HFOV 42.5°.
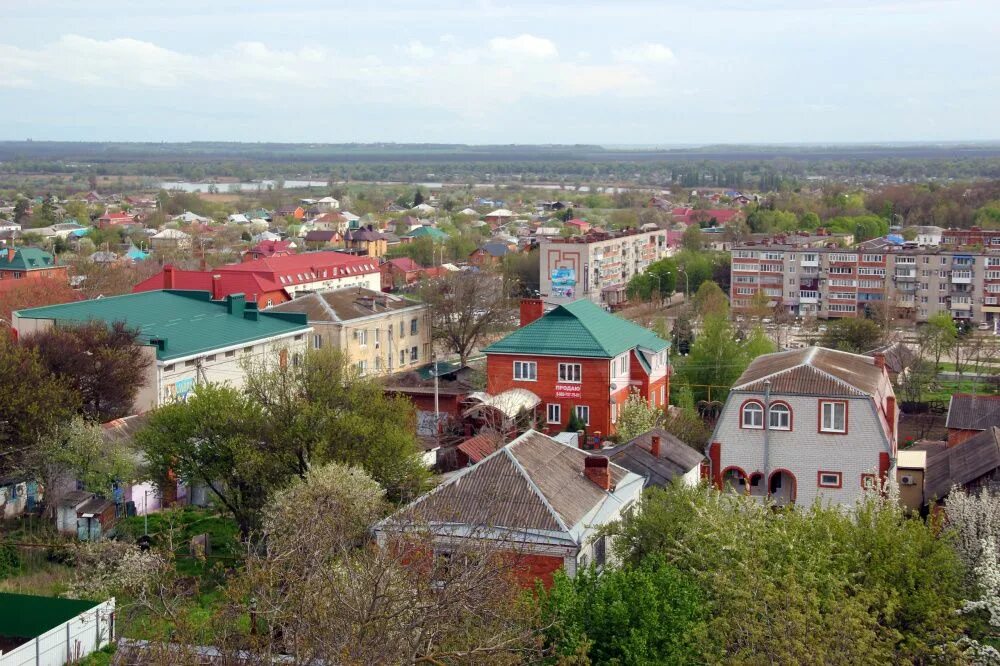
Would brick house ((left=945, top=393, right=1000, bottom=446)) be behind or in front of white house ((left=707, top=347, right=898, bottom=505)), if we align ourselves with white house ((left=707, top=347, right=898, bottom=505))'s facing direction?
behind

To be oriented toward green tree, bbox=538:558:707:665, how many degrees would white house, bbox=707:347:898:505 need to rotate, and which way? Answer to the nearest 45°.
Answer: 0° — it already faces it

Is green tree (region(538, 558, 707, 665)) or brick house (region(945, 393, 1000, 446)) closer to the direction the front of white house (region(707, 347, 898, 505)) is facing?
the green tree

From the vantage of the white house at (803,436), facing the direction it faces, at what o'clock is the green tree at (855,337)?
The green tree is roughly at 6 o'clock from the white house.

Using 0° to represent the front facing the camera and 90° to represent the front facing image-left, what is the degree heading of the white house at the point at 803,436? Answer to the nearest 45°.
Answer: approximately 0°

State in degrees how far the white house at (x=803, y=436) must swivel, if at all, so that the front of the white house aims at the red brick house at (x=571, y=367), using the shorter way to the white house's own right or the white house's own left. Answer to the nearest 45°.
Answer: approximately 135° to the white house's own right

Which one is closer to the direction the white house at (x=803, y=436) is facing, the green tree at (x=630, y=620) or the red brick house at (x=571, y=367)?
the green tree
